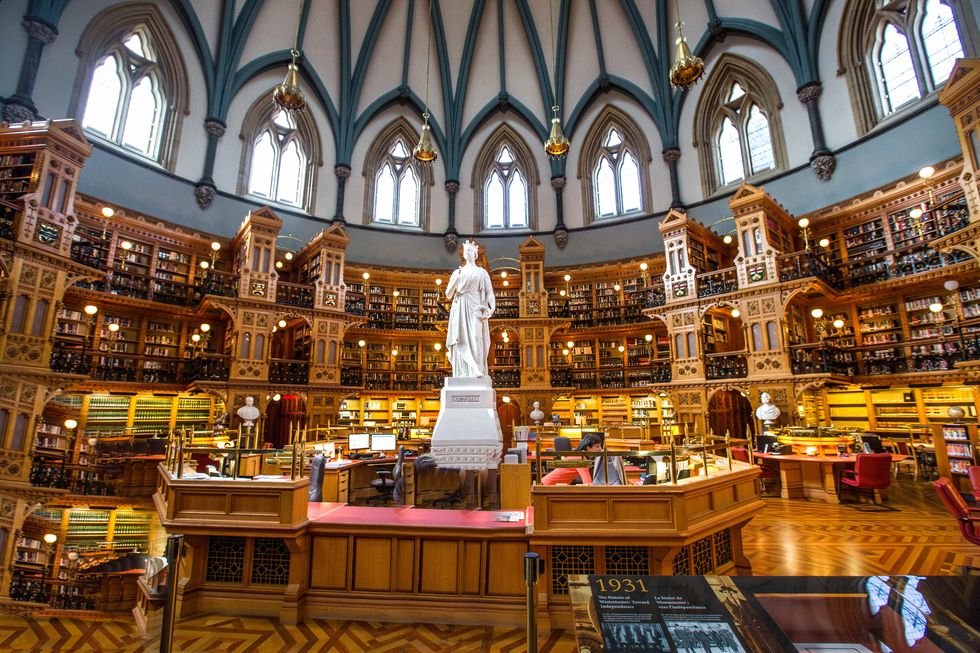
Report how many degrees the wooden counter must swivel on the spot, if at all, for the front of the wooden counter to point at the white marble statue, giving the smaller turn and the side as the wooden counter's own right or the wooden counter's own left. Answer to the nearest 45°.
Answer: approximately 180°

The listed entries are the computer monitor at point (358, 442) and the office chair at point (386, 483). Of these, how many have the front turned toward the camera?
1

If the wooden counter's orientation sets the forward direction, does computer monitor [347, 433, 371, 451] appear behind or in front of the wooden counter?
behind

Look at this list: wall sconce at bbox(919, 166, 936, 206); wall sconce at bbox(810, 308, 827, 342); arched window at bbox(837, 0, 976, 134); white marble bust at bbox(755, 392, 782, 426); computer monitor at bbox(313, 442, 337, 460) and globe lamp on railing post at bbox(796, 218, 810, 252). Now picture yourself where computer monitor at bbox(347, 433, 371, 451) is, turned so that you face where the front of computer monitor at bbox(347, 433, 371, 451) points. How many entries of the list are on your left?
5

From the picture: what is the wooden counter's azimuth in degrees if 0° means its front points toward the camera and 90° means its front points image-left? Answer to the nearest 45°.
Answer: approximately 0°

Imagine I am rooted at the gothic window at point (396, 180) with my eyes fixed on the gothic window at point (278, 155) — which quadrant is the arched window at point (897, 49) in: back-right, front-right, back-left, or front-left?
back-left

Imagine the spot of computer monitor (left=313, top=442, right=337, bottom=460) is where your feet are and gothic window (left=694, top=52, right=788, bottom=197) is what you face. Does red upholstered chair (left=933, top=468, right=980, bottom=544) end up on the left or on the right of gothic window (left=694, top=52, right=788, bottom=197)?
right
